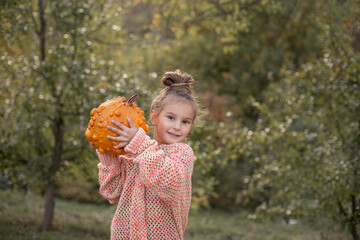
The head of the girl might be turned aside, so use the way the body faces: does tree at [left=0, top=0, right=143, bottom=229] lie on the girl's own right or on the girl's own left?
on the girl's own right

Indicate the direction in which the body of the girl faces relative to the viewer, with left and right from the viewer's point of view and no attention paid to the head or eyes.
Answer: facing the viewer and to the left of the viewer
